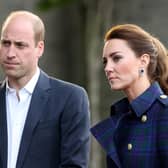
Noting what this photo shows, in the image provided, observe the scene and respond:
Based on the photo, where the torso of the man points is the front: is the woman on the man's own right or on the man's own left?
on the man's own left

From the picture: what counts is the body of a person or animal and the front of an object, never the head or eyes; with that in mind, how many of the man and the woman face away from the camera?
0

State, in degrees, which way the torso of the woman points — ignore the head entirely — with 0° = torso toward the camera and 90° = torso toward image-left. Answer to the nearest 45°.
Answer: approximately 45°

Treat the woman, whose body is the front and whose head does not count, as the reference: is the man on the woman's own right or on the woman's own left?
on the woman's own right

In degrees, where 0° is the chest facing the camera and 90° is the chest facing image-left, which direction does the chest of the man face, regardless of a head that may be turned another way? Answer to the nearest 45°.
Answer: approximately 45°
